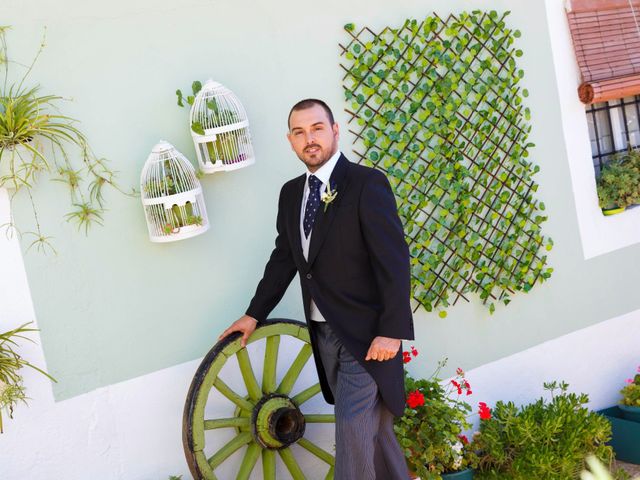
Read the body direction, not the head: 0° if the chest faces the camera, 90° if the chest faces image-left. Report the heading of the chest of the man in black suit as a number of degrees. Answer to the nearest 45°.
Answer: approximately 45°

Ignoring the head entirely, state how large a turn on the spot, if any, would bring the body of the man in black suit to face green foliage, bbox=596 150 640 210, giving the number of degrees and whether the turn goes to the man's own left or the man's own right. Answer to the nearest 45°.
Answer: approximately 180°

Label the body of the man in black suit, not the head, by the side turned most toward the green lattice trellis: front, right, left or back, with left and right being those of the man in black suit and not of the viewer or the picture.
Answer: back

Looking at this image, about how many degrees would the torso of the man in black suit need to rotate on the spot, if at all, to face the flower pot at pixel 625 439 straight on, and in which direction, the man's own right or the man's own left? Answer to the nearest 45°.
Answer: approximately 180°

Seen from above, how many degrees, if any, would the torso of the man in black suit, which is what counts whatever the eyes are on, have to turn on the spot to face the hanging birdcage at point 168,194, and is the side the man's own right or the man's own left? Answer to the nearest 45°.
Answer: approximately 90° to the man's own right

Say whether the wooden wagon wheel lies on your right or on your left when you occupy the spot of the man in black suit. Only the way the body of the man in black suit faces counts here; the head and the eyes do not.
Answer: on your right

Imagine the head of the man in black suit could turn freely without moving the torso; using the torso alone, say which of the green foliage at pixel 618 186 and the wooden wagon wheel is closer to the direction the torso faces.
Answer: the wooden wagon wheel

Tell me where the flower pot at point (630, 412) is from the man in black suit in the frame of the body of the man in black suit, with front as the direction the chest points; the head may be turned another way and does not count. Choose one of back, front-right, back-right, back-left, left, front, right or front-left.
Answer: back

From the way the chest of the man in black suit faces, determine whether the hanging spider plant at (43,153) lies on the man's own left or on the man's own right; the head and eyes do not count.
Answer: on the man's own right
